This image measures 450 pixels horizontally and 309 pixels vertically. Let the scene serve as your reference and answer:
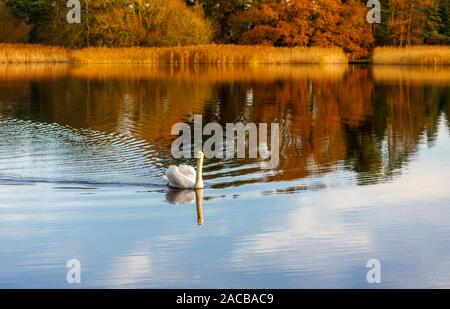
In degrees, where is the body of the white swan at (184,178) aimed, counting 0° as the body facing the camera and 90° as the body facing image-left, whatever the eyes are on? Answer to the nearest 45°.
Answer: approximately 270°
